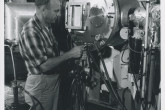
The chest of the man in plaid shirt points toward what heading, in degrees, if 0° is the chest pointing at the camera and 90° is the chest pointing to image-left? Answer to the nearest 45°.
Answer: approximately 270°

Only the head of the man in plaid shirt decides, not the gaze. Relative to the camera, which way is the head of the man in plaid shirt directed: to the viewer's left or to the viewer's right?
to the viewer's right
